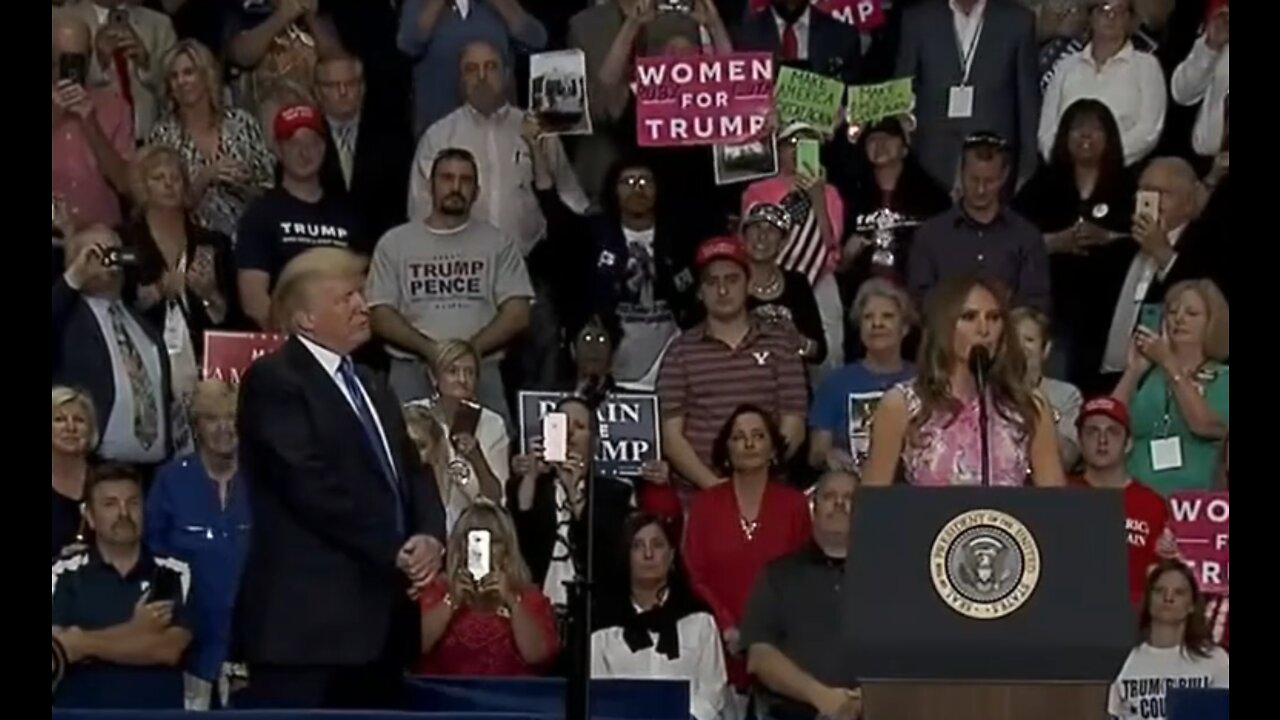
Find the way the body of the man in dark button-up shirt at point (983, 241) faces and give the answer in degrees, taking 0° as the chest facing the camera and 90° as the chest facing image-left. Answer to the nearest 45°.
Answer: approximately 0°

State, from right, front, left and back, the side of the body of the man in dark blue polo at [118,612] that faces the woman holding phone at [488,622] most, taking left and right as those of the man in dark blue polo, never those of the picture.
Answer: left

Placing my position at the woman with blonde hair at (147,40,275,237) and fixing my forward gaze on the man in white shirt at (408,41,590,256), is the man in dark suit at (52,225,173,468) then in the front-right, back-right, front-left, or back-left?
back-right

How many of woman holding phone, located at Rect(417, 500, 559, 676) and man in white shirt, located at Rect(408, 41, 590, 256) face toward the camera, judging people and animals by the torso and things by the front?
2

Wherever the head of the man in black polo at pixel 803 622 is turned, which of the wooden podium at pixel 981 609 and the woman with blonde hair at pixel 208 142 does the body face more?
the wooden podium

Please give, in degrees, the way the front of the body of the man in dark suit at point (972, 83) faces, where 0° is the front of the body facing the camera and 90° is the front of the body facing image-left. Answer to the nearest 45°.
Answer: approximately 0°

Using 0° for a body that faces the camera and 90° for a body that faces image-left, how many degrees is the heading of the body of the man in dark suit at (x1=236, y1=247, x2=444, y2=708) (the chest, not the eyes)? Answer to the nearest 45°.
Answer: approximately 315°
